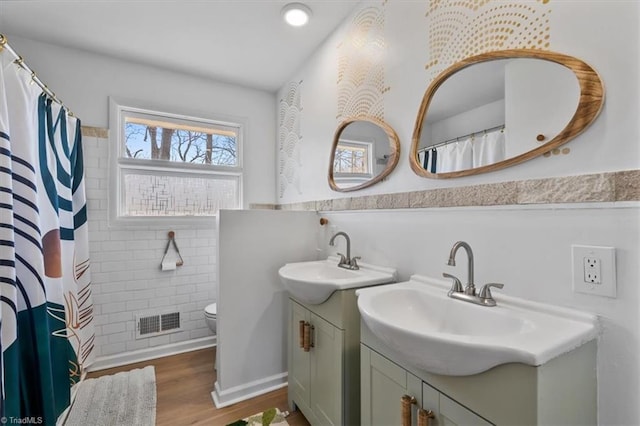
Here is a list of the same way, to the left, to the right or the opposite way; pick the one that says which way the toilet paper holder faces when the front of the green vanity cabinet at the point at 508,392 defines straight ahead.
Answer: to the left

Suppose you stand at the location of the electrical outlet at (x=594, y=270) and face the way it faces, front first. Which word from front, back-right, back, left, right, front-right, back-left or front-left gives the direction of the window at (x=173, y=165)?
front-right

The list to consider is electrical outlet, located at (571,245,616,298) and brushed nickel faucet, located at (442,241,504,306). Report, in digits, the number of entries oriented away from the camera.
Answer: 0

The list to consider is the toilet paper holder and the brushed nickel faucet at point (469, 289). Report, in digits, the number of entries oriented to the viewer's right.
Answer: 0

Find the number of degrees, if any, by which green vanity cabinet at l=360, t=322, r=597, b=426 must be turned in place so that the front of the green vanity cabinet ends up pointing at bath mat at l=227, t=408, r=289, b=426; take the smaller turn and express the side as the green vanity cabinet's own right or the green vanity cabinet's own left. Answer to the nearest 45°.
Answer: approximately 45° to the green vanity cabinet's own right

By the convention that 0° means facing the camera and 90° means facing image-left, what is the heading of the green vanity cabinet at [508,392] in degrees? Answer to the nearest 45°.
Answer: approximately 45°

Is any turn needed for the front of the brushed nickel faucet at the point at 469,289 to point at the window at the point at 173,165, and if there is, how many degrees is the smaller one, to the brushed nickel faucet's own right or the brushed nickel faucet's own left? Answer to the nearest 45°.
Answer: approximately 45° to the brushed nickel faucet's own right

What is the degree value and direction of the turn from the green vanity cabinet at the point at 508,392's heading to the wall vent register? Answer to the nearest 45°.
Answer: approximately 45° to its right

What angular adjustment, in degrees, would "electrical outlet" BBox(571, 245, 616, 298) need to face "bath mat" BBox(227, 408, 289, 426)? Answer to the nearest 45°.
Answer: approximately 45° to its right
